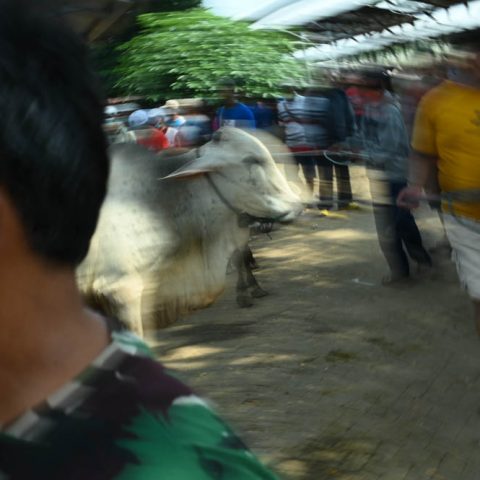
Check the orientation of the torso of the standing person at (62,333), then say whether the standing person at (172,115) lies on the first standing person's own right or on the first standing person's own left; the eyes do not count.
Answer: on the first standing person's own right

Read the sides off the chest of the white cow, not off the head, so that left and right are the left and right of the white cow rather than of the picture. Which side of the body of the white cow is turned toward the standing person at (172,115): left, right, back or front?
left

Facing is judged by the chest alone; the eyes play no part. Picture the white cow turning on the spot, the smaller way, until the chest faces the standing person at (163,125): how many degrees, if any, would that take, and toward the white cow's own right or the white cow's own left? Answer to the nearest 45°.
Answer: approximately 90° to the white cow's own left

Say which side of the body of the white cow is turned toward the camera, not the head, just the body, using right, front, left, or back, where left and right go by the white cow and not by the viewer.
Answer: right

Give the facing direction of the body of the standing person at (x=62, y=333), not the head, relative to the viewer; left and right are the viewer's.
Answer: facing away from the viewer and to the left of the viewer

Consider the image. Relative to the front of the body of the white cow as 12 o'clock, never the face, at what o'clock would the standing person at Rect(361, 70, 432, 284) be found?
The standing person is roughly at 10 o'clock from the white cow.

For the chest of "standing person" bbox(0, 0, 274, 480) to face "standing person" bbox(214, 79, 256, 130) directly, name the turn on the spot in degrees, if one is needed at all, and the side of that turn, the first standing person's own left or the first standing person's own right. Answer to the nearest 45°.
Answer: approximately 45° to the first standing person's own right

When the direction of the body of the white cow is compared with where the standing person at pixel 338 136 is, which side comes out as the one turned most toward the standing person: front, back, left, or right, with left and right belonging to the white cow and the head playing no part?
left

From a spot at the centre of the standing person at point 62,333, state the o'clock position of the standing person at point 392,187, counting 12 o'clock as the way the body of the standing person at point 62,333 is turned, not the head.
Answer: the standing person at point 392,187 is roughly at 2 o'clock from the standing person at point 62,333.

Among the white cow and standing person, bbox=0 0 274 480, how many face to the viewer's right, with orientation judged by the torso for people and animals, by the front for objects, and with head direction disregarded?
1

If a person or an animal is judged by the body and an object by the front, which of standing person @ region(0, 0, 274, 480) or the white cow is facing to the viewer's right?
the white cow
